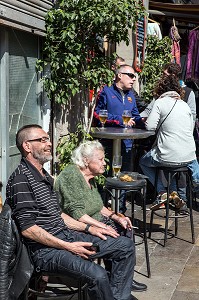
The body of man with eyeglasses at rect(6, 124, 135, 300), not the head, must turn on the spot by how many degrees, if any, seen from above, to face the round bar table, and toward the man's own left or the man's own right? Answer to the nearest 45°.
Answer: approximately 90° to the man's own left

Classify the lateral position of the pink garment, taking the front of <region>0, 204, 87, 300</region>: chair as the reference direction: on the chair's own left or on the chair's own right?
on the chair's own left

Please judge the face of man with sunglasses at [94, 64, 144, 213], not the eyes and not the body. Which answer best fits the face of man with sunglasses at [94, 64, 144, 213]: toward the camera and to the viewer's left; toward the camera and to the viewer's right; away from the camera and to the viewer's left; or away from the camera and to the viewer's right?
toward the camera and to the viewer's right

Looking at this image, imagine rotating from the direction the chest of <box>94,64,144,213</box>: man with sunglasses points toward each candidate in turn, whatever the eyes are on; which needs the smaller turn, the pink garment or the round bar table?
the round bar table

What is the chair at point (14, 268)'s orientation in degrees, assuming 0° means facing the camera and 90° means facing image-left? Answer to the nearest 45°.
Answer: approximately 270°

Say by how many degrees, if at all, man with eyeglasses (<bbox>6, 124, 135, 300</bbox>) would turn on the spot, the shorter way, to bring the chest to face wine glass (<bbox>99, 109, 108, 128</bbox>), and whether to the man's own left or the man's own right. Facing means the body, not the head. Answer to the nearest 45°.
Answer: approximately 90° to the man's own left

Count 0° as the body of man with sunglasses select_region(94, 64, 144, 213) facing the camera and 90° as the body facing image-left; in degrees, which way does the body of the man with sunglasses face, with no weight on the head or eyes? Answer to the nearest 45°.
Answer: approximately 315°

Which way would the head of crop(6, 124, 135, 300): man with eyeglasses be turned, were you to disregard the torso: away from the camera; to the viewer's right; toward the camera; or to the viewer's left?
to the viewer's right

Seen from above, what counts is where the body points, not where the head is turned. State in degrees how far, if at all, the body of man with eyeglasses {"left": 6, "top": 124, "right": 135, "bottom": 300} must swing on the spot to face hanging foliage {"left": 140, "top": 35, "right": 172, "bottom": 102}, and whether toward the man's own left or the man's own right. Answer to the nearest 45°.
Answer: approximately 90° to the man's own left

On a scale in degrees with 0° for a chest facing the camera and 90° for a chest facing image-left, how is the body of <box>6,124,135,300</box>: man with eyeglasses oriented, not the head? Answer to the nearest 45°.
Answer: approximately 270°
